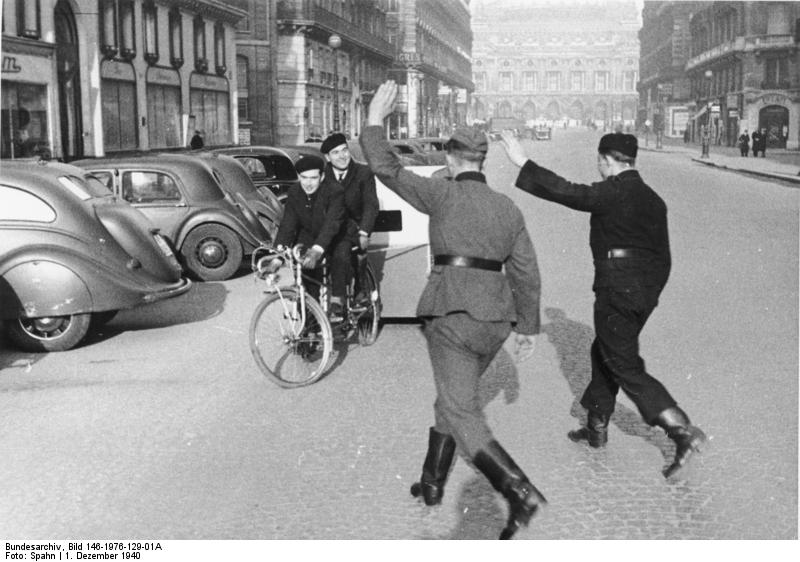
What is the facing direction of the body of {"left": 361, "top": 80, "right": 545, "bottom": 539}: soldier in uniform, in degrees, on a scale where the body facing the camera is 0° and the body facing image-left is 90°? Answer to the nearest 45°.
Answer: approximately 135°

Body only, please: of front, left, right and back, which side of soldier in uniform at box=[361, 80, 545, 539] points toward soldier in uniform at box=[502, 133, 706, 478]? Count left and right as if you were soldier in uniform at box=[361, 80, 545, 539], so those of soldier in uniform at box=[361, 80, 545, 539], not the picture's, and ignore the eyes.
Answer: right

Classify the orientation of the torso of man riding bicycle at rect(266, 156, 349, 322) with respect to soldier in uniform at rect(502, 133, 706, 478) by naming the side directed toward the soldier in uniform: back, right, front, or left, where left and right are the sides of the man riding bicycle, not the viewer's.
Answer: left

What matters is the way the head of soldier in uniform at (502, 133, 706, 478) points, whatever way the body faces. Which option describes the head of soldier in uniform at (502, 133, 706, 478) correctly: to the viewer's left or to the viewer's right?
to the viewer's left

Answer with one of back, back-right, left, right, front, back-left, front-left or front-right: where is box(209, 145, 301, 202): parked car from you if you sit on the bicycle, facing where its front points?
back-right

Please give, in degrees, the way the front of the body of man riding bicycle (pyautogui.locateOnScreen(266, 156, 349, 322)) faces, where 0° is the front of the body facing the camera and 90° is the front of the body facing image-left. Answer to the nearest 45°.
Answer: approximately 45°

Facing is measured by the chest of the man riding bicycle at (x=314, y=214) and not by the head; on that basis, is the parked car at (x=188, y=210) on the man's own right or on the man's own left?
on the man's own right

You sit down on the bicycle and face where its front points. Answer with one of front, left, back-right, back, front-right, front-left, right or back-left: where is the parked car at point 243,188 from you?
back-right

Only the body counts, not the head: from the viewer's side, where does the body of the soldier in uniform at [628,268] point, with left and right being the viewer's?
facing away from the viewer and to the left of the viewer
